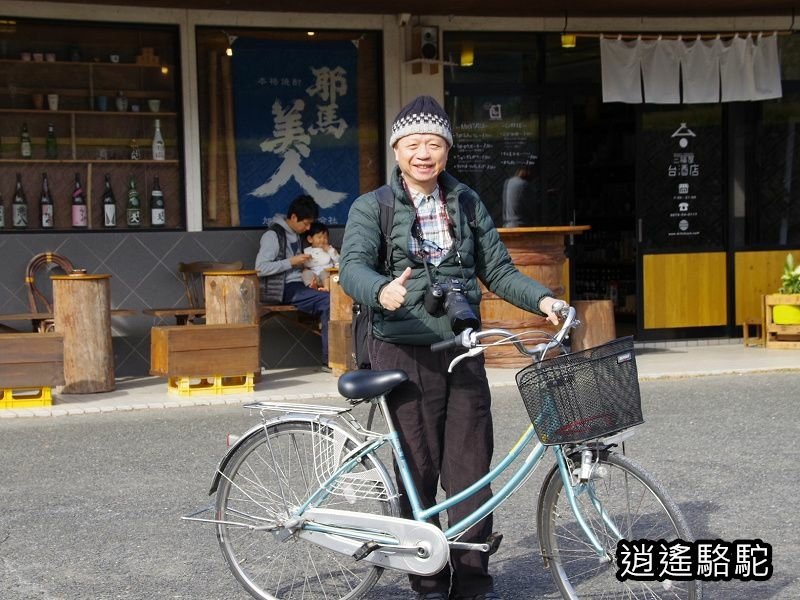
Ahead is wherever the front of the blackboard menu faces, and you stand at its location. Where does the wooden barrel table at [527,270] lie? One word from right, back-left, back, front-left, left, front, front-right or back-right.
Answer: front

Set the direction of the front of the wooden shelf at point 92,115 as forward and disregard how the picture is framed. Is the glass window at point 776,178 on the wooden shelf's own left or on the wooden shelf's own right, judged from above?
on the wooden shelf's own left

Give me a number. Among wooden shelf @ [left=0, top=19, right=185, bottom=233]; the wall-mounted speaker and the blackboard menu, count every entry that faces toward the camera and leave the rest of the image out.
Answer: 3

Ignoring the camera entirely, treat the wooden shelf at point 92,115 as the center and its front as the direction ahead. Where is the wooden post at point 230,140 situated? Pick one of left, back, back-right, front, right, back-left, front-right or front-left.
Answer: left

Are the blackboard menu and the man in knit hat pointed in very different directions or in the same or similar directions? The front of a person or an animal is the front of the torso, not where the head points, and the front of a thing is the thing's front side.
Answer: same or similar directions

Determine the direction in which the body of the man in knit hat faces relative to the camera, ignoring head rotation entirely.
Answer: toward the camera

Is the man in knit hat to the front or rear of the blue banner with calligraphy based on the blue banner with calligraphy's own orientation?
to the front

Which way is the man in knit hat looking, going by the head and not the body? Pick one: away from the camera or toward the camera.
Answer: toward the camera

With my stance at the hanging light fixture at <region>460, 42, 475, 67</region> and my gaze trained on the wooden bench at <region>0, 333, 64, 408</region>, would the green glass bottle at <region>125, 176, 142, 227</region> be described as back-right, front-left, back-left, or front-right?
front-right

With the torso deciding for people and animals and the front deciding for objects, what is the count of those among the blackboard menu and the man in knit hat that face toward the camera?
2

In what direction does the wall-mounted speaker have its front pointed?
toward the camera

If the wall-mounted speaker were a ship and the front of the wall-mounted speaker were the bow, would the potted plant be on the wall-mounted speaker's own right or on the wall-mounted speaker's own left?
on the wall-mounted speaker's own left

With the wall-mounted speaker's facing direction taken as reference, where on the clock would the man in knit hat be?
The man in knit hat is roughly at 12 o'clock from the wall-mounted speaker.

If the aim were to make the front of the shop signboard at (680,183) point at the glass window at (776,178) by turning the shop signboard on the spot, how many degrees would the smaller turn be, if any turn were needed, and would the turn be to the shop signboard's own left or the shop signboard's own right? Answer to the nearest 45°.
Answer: approximately 90° to the shop signboard's own left

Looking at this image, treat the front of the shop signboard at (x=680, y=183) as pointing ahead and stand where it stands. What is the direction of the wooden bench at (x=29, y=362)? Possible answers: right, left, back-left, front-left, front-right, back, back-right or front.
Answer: front-right

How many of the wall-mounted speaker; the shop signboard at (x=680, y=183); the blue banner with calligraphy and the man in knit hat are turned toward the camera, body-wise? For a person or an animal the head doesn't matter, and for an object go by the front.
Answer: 4
